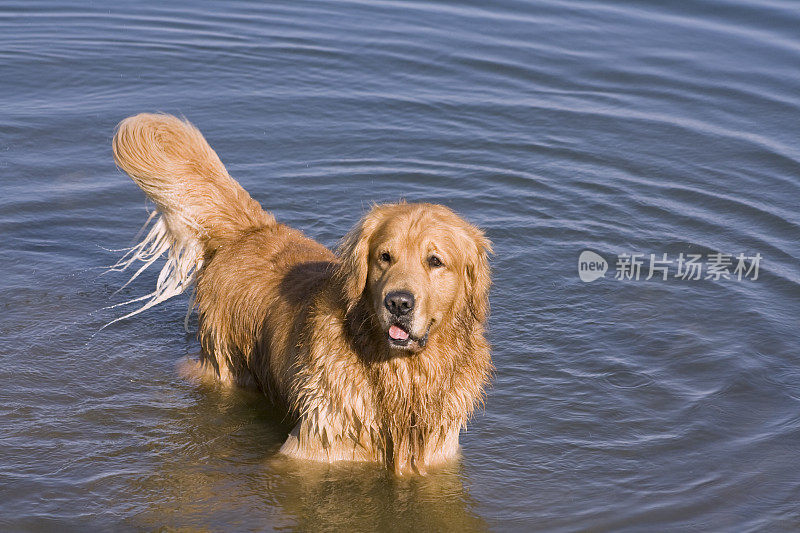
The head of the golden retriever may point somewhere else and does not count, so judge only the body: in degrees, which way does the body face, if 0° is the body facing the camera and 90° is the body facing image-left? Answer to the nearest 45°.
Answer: approximately 315°
